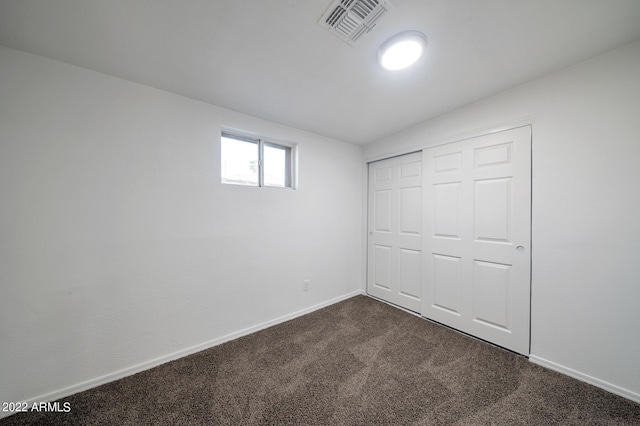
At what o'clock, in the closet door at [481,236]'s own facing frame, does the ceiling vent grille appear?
The ceiling vent grille is roughly at 11 o'clock from the closet door.

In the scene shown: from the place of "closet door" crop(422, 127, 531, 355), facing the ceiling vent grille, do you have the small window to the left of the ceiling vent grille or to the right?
right

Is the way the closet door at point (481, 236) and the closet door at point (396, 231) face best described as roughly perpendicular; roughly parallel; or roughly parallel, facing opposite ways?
roughly parallel

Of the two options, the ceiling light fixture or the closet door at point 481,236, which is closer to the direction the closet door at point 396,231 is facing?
the ceiling light fixture

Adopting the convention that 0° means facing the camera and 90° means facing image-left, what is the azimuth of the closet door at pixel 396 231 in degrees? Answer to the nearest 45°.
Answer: approximately 45°

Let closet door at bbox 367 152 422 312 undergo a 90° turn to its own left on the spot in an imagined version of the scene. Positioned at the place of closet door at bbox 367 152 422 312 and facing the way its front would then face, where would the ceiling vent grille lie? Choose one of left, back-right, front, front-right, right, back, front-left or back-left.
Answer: front-right

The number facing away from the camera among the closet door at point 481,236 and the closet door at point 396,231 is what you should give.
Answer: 0

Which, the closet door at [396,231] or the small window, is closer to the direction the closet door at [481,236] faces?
the small window

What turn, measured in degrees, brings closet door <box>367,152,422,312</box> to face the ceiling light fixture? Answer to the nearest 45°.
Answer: approximately 45° to its left

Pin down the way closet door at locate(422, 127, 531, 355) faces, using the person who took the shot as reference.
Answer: facing the viewer and to the left of the viewer

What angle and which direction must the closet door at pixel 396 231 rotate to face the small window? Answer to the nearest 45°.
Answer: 0° — it already faces it

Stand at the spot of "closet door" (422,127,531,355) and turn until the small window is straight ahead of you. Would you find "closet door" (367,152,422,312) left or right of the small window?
right

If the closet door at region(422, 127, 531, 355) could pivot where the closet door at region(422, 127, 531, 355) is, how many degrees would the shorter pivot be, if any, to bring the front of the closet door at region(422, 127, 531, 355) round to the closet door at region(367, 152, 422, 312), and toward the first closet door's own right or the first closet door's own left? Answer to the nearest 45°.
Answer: approximately 45° to the first closet door's own right

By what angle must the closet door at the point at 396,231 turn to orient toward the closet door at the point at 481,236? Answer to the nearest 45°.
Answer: approximately 90° to its left
